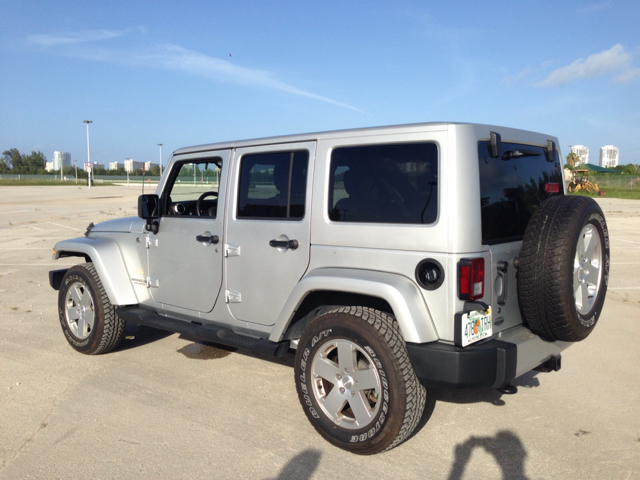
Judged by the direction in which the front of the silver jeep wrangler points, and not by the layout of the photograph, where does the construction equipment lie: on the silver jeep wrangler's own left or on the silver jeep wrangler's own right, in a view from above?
on the silver jeep wrangler's own right

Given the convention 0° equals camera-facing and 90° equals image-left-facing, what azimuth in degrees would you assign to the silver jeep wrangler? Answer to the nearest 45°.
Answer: approximately 135°
